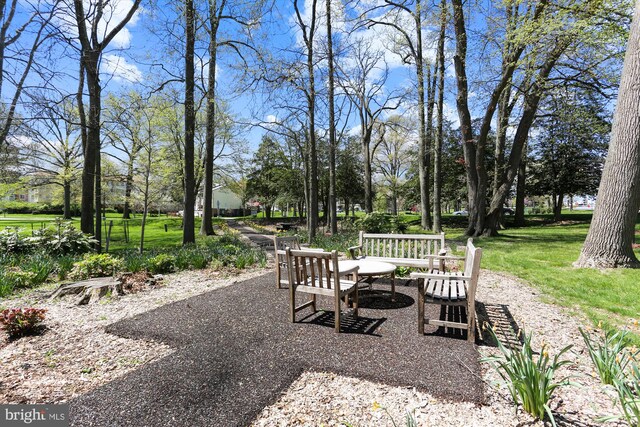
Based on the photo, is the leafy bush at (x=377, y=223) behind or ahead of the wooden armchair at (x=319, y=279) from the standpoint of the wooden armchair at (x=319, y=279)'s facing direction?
ahead

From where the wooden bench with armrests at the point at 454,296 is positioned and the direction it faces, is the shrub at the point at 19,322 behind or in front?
in front

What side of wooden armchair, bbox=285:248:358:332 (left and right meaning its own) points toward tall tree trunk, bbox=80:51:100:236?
left

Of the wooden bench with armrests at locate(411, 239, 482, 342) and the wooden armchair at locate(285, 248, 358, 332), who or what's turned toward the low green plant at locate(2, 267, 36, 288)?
the wooden bench with armrests at locate(411, 239, 482, 342)

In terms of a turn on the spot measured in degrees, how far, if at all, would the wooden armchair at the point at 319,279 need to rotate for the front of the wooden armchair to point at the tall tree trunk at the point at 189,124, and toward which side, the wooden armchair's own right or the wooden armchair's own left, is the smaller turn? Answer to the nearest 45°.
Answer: approximately 90° to the wooden armchair's own left

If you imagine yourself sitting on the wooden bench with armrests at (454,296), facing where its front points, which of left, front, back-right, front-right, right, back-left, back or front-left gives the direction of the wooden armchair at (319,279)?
front

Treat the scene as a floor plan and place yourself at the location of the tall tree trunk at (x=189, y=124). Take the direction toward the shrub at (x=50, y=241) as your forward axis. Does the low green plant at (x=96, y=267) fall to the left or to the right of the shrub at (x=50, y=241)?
left

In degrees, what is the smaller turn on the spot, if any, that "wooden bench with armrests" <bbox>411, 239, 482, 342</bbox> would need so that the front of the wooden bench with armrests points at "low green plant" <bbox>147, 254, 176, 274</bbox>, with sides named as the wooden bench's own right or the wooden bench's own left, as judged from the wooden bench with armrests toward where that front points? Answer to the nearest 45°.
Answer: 0° — it already faces it

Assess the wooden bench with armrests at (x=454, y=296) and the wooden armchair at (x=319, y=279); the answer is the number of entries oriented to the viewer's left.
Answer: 1

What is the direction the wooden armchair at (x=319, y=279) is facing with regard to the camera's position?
facing away from the viewer and to the right of the viewer

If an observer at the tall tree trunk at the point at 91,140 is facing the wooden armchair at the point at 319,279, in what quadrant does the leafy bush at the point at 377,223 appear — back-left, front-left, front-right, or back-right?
front-left

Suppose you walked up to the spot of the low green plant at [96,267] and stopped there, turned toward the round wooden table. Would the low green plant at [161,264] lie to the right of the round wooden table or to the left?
left

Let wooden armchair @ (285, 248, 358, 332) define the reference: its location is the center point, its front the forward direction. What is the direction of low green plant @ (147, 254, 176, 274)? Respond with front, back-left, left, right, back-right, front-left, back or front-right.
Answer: left

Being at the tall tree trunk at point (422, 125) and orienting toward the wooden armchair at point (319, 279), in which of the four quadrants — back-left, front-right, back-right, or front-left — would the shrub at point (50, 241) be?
front-right

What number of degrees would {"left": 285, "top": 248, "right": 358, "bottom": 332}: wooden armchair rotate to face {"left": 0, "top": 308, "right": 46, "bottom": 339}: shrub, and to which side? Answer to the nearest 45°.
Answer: approximately 135° to its left

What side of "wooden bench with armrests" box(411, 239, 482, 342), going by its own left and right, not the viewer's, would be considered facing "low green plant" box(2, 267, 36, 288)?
front

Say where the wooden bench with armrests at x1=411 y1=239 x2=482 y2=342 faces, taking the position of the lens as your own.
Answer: facing to the left of the viewer

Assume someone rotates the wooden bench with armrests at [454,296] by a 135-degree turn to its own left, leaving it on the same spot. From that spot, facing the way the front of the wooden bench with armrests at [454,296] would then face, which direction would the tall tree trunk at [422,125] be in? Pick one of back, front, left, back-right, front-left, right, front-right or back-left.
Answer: back-left

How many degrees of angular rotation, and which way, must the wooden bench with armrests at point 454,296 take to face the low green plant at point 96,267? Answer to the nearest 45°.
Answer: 0° — it already faces it

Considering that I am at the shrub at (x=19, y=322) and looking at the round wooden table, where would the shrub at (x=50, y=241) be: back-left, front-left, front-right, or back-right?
back-left

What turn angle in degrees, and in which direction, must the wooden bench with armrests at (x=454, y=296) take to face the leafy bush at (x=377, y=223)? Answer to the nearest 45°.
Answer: approximately 90° to its right

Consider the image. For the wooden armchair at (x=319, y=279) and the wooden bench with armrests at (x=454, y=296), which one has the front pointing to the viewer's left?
the wooden bench with armrests at (x=454, y=296)
